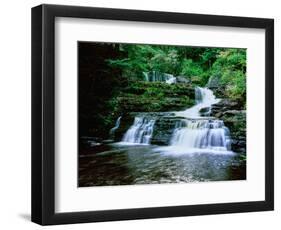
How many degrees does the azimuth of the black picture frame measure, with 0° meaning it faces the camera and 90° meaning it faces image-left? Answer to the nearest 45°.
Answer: approximately 315°
